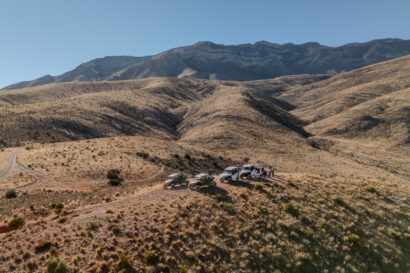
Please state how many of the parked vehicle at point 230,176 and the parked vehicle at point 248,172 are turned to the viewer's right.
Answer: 0

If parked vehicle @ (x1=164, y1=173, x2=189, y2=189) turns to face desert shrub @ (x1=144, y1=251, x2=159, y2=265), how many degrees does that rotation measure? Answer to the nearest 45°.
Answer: approximately 45° to its left

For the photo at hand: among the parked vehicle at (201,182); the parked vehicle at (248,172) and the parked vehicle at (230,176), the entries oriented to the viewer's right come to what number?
0

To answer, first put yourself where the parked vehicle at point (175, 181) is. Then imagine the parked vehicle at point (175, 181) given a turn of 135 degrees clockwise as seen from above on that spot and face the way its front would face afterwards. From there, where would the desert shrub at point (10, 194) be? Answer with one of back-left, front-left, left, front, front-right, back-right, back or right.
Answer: left

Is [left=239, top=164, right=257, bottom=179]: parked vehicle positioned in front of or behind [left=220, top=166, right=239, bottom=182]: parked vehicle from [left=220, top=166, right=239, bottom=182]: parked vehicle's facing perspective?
behind

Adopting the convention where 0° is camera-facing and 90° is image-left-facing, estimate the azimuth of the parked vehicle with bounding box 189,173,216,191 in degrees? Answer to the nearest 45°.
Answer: approximately 45°

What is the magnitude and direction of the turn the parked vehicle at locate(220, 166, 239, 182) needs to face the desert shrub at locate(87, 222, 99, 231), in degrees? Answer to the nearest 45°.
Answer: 0° — it already faces it

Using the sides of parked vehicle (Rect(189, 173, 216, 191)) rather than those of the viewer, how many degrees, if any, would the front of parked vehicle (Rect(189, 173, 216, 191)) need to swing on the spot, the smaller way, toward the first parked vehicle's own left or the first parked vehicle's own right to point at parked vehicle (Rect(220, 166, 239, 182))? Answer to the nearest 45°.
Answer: approximately 180°

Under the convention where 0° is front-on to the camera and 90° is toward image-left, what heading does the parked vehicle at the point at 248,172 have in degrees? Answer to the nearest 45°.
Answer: approximately 45°

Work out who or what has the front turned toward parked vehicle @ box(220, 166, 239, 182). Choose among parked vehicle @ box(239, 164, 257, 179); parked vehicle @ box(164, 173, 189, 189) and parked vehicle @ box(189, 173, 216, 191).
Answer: parked vehicle @ box(239, 164, 257, 179)

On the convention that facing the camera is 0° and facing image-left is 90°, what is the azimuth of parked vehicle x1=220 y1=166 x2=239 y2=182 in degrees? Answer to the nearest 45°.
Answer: approximately 45°

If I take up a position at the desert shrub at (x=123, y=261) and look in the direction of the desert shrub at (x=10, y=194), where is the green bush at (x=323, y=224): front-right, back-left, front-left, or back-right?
back-right

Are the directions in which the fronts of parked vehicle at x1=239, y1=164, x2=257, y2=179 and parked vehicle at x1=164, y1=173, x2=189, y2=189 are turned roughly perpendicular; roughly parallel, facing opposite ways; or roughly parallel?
roughly parallel

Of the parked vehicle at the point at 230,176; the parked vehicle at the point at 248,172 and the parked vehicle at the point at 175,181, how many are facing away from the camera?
0

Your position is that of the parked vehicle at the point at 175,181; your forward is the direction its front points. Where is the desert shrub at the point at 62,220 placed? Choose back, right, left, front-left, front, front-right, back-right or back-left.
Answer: front

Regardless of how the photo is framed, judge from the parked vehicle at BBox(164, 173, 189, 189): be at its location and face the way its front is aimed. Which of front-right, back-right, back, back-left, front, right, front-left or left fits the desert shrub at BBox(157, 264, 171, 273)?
front-left

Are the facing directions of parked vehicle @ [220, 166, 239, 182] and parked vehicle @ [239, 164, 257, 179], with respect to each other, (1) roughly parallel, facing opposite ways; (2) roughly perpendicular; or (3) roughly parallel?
roughly parallel

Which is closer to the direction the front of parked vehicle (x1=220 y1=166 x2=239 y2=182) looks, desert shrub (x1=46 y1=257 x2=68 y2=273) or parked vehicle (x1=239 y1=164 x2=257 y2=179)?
the desert shrub
